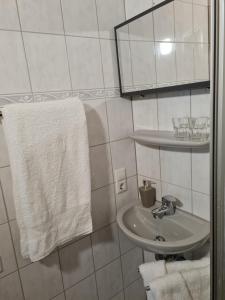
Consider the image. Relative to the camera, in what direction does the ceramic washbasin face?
facing the viewer and to the left of the viewer

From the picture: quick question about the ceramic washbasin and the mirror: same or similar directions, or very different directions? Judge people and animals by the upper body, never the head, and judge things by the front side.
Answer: same or similar directions

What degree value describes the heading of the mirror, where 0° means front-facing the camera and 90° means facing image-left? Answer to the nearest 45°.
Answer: approximately 45°

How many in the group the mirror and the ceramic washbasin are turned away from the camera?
0
